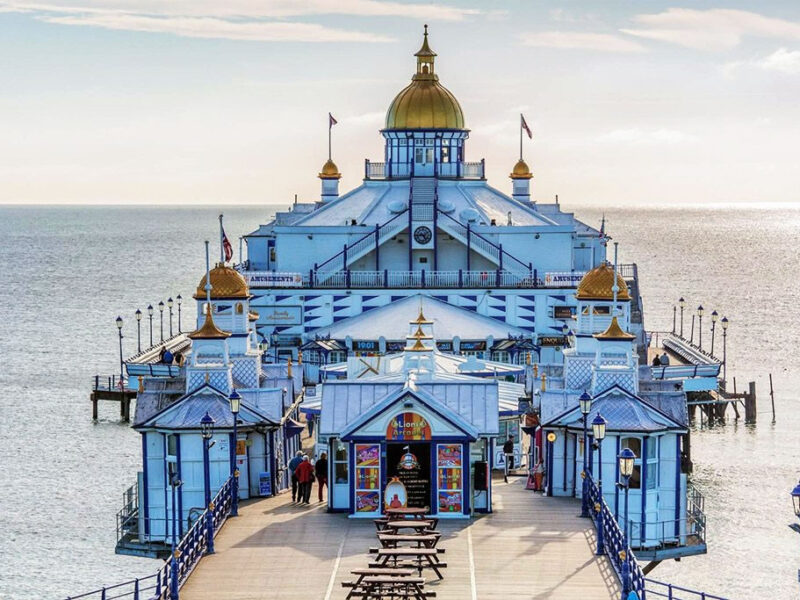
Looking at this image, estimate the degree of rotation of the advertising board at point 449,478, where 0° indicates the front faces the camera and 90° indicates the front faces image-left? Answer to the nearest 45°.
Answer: approximately 0°

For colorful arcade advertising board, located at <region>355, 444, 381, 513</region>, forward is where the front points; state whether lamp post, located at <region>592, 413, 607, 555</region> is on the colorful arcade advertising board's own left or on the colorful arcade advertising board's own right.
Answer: on the colorful arcade advertising board's own left

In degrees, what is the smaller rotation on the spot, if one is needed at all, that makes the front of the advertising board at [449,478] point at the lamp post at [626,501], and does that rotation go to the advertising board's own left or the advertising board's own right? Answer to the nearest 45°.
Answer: approximately 45° to the advertising board's own left

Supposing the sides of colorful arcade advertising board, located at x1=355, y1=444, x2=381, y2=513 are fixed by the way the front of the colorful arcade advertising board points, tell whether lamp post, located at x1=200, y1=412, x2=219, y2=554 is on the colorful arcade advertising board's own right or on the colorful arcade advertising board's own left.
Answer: on the colorful arcade advertising board's own right

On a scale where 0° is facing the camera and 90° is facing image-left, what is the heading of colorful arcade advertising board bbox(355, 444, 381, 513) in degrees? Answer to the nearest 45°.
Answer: approximately 0°

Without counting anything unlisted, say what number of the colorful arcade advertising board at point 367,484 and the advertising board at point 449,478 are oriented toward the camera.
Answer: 2
